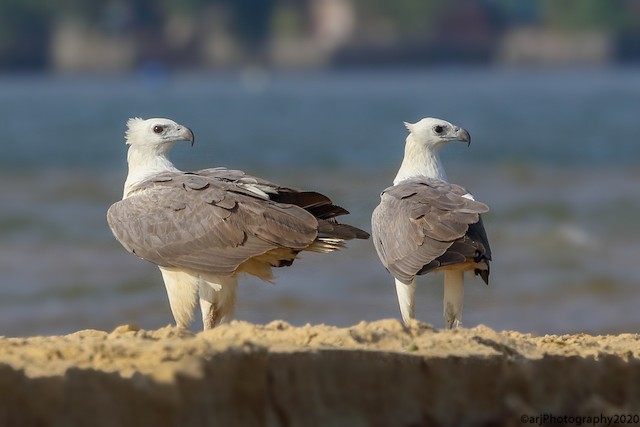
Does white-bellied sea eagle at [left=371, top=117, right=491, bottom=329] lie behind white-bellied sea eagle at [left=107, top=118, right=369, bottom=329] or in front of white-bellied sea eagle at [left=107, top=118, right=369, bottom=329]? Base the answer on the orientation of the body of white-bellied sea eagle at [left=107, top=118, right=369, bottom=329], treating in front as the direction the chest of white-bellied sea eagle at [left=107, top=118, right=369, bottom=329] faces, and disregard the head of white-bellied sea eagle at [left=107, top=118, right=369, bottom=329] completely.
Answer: behind

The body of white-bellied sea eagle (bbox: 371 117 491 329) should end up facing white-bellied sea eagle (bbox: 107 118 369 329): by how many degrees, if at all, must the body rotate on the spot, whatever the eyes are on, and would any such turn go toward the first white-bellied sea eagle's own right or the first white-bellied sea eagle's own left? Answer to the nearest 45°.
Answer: approximately 45° to the first white-bellied sea eagle's own left

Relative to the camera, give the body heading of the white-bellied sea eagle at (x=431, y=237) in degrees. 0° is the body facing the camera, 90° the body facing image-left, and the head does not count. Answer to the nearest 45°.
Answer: approximately 135°

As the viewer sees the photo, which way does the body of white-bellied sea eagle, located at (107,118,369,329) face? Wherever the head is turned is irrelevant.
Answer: to the viewer's left

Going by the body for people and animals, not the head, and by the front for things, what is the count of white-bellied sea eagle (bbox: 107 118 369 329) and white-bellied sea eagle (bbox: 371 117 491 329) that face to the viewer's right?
0
